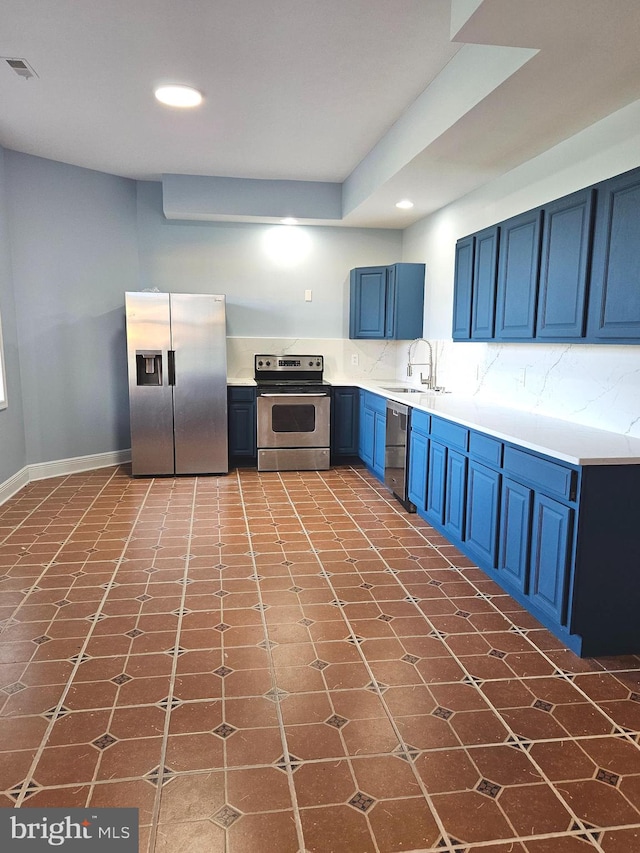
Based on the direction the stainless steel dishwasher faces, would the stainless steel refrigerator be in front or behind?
in front

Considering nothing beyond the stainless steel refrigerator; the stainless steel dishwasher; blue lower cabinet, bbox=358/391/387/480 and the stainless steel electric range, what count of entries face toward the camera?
2

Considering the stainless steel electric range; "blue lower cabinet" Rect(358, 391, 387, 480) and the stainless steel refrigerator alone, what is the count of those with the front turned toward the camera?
2

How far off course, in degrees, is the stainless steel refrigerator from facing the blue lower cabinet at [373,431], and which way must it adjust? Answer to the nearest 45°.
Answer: approximately 90° to its left

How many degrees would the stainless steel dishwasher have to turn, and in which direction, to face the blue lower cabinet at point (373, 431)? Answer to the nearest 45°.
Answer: approximately 90° to its right

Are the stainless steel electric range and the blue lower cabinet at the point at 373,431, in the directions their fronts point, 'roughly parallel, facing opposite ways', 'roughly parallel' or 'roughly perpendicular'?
roughly perpendicular

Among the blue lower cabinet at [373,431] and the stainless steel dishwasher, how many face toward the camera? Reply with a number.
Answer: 0

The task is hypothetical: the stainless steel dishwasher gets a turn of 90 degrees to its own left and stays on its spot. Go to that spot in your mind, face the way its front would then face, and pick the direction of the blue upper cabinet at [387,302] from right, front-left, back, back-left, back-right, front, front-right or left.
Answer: back

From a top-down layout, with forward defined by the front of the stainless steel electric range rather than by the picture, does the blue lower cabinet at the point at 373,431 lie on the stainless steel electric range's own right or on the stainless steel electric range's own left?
on the stainless steel electric range's own left

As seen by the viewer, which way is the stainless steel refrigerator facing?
toward the camera

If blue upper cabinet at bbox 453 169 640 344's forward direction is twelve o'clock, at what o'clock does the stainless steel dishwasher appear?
The stainless steel dishwasher is roughly at 3 o'clock from the blue upper cabinet.

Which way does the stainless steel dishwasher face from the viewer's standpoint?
to the viewer's left

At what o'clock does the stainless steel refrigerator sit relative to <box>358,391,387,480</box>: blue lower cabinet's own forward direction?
The stainless steel refrigerator is roughly at 12 o'clock from the blue lower cabinet.

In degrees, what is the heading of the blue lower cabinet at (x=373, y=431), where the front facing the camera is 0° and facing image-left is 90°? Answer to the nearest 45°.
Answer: approximately 90°

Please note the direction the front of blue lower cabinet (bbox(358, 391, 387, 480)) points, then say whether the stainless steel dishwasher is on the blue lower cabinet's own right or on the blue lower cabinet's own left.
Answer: on the blue lower cabinet's own left
